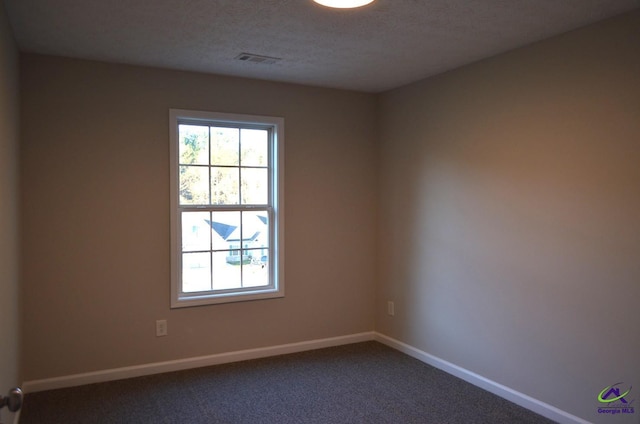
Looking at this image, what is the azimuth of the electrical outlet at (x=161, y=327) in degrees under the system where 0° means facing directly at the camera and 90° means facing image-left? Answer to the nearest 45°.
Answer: approximately 0°
